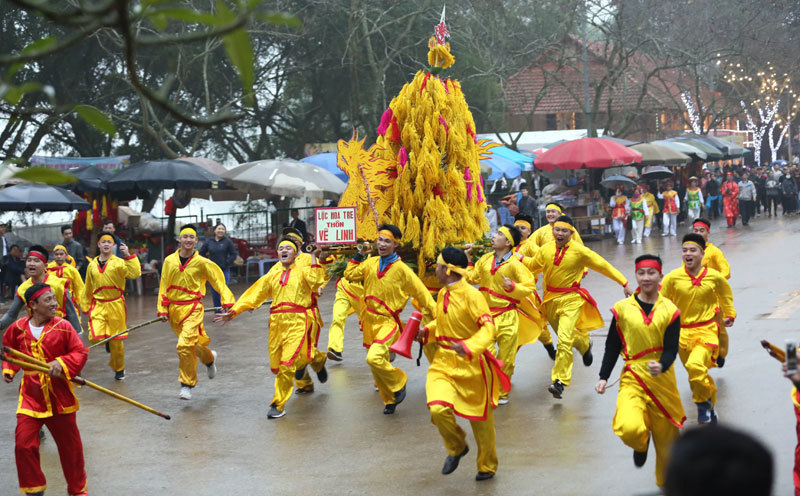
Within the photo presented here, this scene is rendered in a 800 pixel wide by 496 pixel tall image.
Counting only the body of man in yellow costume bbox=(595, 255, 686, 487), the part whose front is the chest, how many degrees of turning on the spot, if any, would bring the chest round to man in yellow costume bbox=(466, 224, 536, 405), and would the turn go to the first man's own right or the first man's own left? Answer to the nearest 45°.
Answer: approximately 135° to the first man's own right

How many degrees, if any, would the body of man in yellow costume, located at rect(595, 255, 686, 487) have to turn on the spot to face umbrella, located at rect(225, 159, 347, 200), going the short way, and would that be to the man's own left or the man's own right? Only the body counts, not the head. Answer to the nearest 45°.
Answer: approximately 135° to the man's own right

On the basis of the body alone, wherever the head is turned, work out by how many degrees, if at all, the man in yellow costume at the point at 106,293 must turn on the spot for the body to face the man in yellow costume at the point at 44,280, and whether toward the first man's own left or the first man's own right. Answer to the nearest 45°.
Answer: approximately 45° to the first man's own right

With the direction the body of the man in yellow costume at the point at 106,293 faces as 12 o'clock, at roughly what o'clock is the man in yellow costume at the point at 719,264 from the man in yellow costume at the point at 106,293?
the man in yellow costume at the point at 719,264 is roughly at 10 o'clock from the man in yellow costume at the point at 106,293.

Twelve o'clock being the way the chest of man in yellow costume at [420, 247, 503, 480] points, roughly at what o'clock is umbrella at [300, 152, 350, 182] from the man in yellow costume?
The umbrella is roughly at 4 o'clock from the man in yellow costume.

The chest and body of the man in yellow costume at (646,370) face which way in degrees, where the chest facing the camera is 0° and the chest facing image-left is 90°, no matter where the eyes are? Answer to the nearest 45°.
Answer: approximately 0°

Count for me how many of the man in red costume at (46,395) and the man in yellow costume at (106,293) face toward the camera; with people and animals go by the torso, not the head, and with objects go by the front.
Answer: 2
